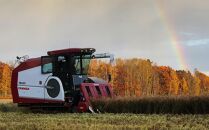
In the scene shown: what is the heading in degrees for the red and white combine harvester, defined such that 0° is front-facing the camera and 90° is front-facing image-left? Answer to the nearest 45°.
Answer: approximately 315°
